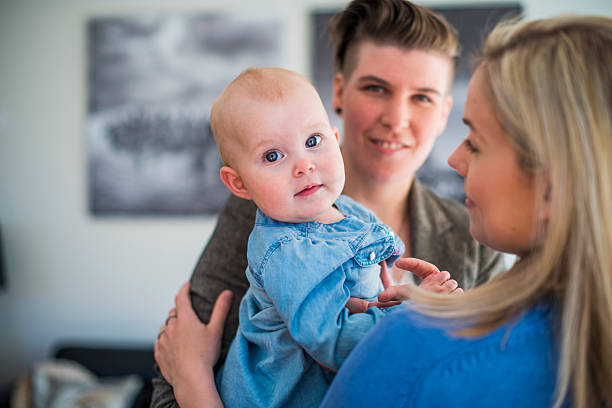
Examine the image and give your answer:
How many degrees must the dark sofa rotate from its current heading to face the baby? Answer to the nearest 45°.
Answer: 0° — it already faces them

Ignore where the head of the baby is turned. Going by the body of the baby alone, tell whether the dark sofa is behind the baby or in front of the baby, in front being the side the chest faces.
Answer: behind

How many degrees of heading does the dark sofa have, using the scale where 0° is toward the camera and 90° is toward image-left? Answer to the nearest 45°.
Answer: approximately 0°

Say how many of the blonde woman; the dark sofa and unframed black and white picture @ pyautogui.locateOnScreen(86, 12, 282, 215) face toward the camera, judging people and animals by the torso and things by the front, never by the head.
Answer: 2

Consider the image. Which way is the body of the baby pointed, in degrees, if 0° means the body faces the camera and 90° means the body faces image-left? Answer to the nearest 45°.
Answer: approximately 315°
